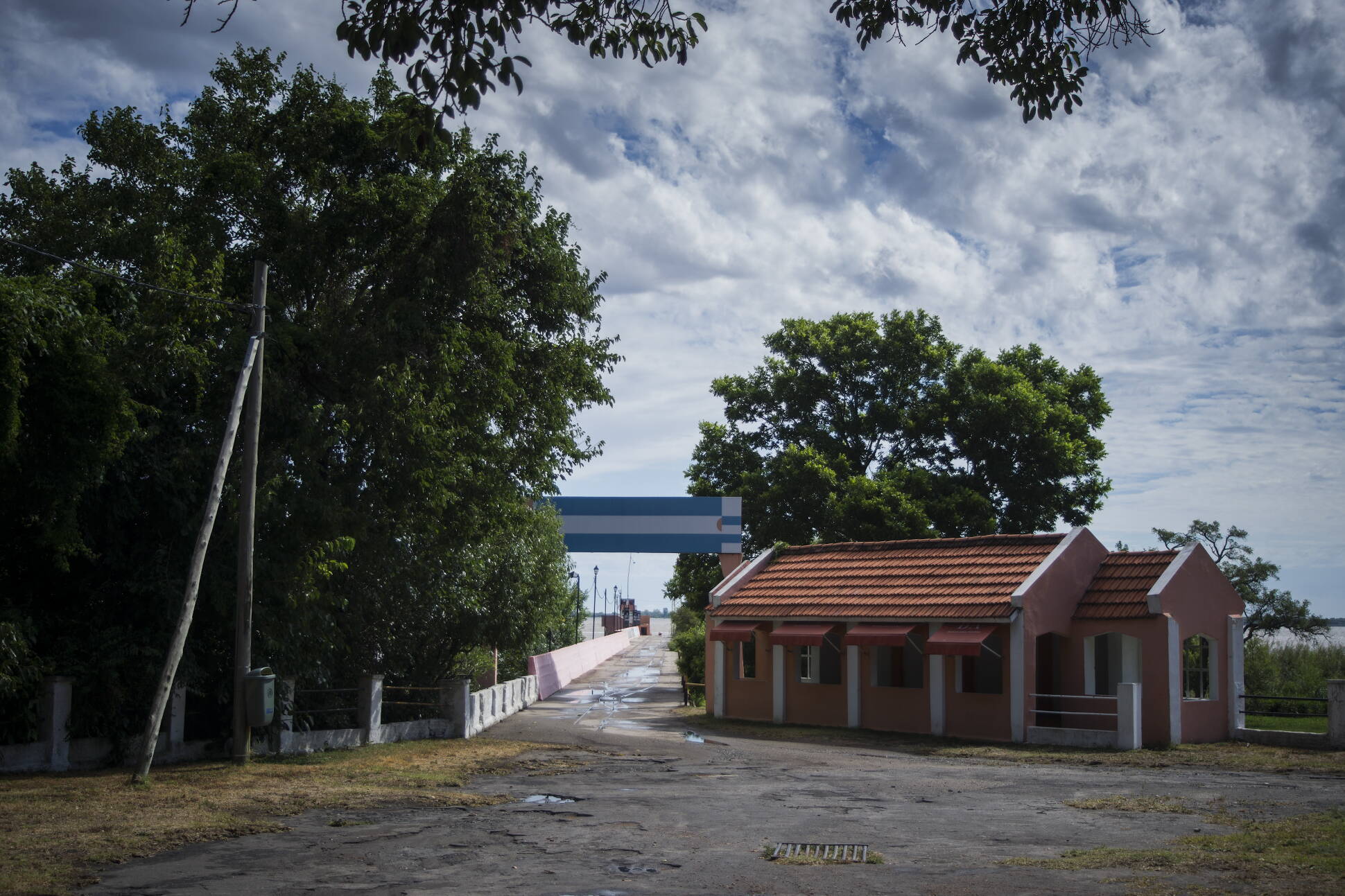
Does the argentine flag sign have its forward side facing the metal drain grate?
yes

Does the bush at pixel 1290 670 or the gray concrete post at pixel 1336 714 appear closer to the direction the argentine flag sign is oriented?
the gray concrete post

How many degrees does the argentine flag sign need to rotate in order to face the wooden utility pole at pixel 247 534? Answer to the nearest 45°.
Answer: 0° — it already faces it

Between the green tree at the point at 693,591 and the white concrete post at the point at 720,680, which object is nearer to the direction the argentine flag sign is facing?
the white concrete post

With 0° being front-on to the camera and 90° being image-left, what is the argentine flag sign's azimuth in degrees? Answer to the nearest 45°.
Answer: approximately 0°

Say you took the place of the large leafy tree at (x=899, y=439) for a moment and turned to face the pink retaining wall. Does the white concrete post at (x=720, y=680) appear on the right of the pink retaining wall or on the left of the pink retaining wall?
left

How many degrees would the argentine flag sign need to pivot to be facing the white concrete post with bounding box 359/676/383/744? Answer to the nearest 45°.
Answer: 0° — it already faces it
